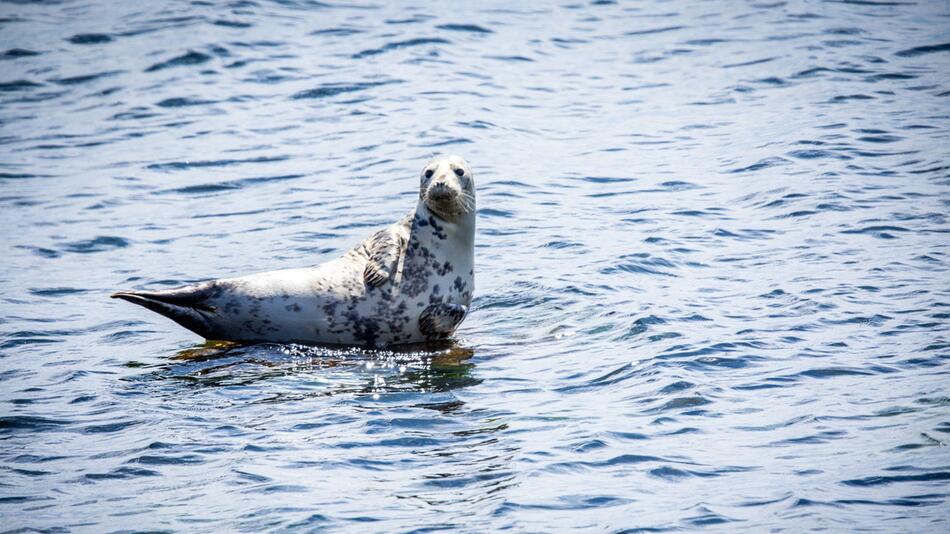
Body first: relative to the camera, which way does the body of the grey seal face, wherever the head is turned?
to the viewer's right
